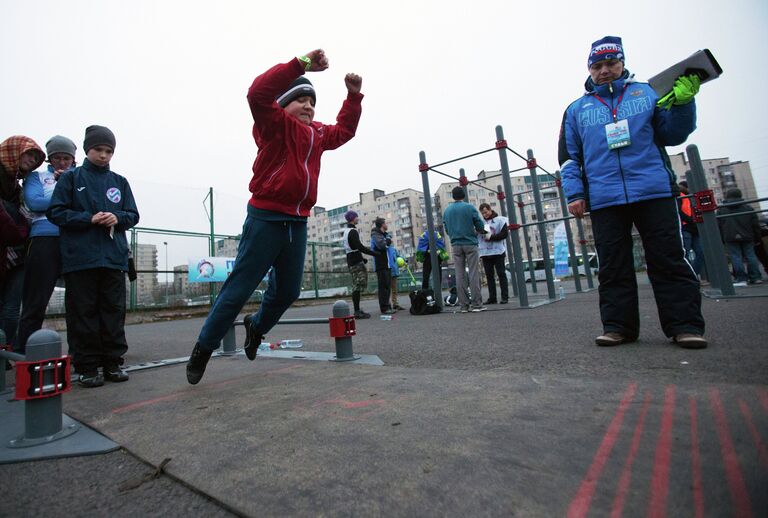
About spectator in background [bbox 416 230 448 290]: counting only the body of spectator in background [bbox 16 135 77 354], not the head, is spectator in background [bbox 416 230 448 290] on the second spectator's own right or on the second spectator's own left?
on the second spectator's own left

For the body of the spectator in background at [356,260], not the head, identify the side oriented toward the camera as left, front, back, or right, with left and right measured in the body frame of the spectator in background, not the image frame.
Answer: right

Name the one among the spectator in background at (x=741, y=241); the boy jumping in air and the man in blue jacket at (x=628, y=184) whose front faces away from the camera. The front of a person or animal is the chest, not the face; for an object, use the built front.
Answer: the spectator in background

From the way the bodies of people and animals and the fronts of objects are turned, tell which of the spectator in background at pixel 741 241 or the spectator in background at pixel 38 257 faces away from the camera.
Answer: the spectator in background at pixel 741 241

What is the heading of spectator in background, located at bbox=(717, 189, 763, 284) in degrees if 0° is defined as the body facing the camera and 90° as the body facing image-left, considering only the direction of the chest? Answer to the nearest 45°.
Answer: approximately 180°

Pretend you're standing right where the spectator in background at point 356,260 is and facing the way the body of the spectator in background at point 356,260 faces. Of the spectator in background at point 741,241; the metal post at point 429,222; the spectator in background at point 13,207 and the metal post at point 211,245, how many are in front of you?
2

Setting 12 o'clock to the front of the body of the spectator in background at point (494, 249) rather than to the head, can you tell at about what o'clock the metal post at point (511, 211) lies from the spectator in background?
The metal post is roughly at 10 o'clock from the spectator in background.

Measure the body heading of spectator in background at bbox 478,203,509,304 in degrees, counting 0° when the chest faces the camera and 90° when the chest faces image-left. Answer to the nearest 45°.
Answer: approximately 45°

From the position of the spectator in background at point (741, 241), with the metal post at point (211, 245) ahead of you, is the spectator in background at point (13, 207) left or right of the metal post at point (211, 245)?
left
